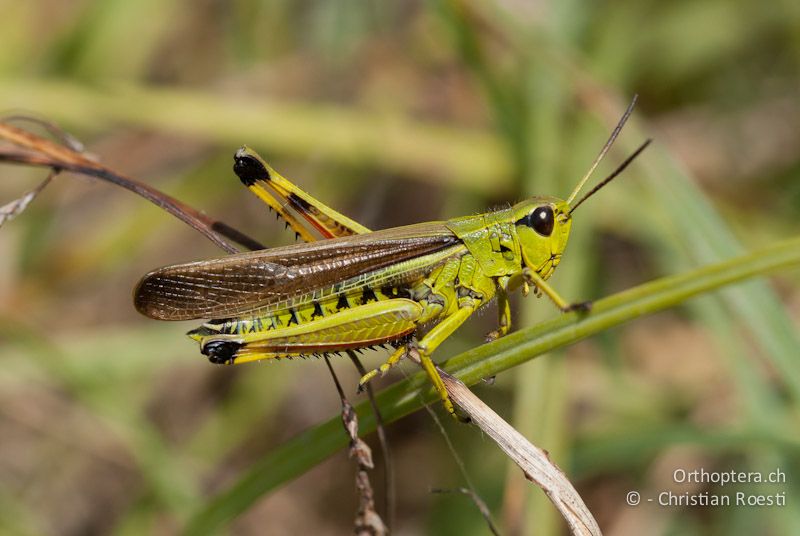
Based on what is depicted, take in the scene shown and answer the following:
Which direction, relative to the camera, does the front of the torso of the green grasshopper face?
to the viewer's right
